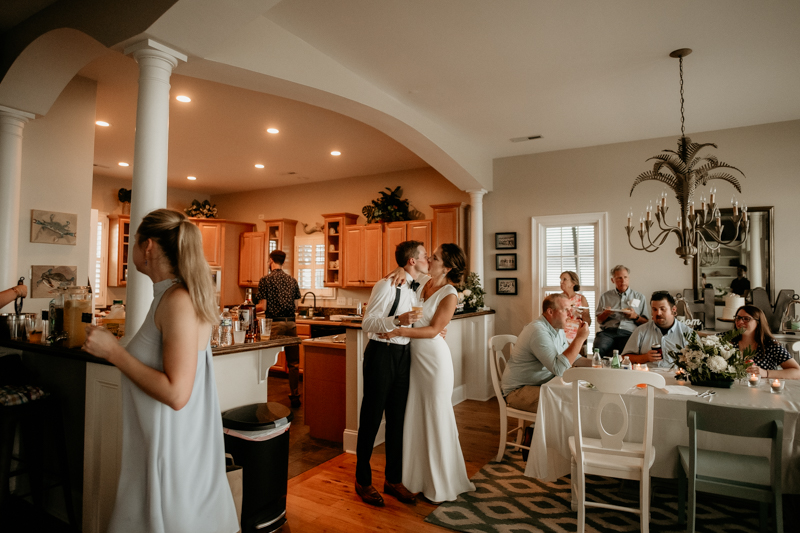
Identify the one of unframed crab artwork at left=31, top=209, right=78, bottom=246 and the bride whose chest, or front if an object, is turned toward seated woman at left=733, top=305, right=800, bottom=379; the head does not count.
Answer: the unframed crab artwork

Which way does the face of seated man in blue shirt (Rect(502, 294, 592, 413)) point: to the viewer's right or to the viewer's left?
to the viewer's right

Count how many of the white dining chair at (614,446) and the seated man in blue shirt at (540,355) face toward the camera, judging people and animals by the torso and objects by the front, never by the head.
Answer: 0

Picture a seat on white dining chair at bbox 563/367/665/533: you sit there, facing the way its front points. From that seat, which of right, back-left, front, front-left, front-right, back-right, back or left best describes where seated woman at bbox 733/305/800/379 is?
front-right

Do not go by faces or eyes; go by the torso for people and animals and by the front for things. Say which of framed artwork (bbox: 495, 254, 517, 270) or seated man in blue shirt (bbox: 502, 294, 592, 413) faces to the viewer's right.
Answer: the seated man in blue shirt

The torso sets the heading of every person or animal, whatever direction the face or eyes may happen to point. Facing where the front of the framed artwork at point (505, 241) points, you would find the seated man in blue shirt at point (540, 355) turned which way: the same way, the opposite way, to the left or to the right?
to the left

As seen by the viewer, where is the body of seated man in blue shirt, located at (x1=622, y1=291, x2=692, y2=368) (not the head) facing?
toward the camera

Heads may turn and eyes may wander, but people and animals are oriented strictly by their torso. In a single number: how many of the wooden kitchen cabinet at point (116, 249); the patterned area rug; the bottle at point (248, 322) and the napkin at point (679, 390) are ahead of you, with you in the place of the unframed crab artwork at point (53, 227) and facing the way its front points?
3

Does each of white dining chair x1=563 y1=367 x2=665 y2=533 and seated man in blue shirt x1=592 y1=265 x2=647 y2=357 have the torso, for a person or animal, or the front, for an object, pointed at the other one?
yes

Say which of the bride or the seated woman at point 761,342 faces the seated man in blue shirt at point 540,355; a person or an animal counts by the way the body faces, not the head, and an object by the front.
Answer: the seated woman

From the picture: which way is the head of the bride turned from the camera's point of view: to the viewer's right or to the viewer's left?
to the viewer's left

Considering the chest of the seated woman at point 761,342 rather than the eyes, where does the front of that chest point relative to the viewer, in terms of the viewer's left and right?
facing the viewer and to the left of the viewer

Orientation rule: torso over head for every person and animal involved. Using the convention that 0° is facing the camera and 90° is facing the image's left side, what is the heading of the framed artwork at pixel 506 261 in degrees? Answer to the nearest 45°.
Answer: approximately 0°

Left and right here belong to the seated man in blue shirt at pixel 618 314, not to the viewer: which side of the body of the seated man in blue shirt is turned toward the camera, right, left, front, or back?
front

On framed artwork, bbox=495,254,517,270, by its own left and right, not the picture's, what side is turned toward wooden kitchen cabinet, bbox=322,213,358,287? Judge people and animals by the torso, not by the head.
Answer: right

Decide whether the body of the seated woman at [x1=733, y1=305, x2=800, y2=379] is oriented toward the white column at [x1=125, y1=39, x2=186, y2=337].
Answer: yes

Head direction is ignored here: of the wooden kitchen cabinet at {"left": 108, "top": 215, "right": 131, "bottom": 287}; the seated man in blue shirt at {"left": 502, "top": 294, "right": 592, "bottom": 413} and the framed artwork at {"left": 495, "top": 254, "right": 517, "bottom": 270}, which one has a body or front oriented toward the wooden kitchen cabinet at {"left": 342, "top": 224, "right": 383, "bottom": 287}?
the wooden kitchen cabinet at {"left": 108, "top": 215, "right": 131, "bottom": 287}

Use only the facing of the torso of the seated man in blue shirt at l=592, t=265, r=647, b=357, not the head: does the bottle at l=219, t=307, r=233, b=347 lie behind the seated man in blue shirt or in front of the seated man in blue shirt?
in front

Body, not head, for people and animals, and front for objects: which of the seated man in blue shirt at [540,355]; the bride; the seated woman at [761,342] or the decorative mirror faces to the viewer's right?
the seated man in blue shirt

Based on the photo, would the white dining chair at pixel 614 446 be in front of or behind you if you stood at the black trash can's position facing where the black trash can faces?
in front

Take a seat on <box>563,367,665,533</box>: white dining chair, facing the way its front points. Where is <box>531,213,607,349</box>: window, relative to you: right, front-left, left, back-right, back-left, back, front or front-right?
front

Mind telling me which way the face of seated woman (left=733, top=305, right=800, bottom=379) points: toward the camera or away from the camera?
toward the camera
